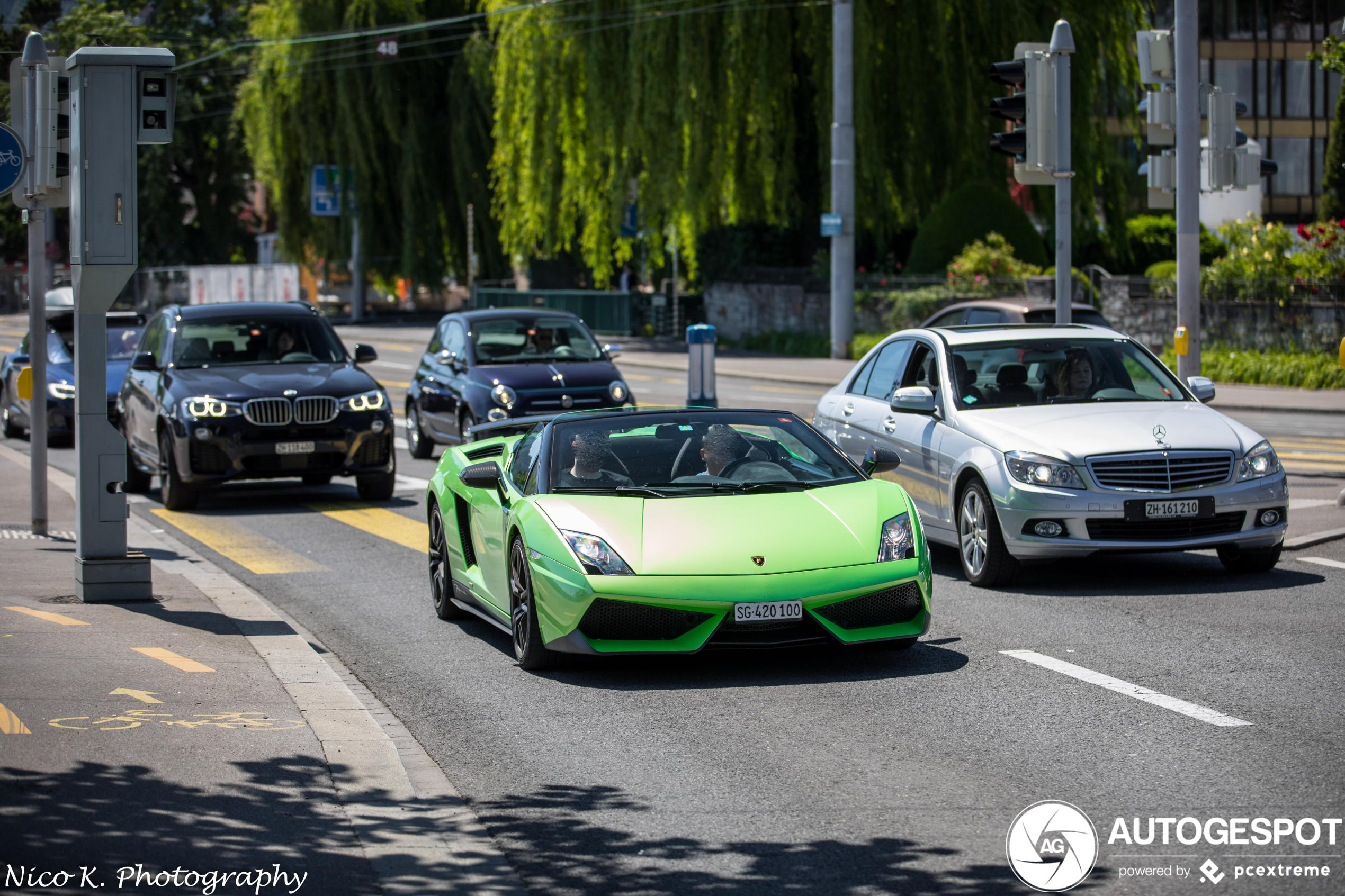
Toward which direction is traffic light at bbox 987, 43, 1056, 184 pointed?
to the viewer's left

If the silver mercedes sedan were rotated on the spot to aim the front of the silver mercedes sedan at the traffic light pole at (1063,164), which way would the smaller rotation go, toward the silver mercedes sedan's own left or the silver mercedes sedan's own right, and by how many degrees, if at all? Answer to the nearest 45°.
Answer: approximately 135° to the silver mercedes sedan's own left

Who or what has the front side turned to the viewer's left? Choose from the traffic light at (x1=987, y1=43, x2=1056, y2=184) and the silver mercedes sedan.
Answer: the traffic light

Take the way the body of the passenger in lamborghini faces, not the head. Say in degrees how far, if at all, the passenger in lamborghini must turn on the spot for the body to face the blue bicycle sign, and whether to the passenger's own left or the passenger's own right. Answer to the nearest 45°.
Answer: approximately 135° to the passenger's own right

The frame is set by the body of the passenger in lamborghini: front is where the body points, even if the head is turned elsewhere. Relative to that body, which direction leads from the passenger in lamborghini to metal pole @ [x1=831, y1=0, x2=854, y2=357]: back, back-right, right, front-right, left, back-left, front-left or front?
back

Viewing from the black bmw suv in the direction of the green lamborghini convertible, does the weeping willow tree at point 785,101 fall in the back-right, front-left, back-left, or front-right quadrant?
back-left

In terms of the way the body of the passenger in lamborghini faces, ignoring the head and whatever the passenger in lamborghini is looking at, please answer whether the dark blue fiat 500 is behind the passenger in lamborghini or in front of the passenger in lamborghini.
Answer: behind

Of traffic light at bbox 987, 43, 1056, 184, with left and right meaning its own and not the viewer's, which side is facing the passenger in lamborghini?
left

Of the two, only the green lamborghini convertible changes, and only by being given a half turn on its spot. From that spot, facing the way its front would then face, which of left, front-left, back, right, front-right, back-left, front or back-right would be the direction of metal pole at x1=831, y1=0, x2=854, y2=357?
front-right

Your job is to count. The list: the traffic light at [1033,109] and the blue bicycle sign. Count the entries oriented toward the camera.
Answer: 1

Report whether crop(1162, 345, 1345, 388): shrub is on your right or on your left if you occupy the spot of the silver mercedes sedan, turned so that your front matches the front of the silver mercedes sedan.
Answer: on your left
